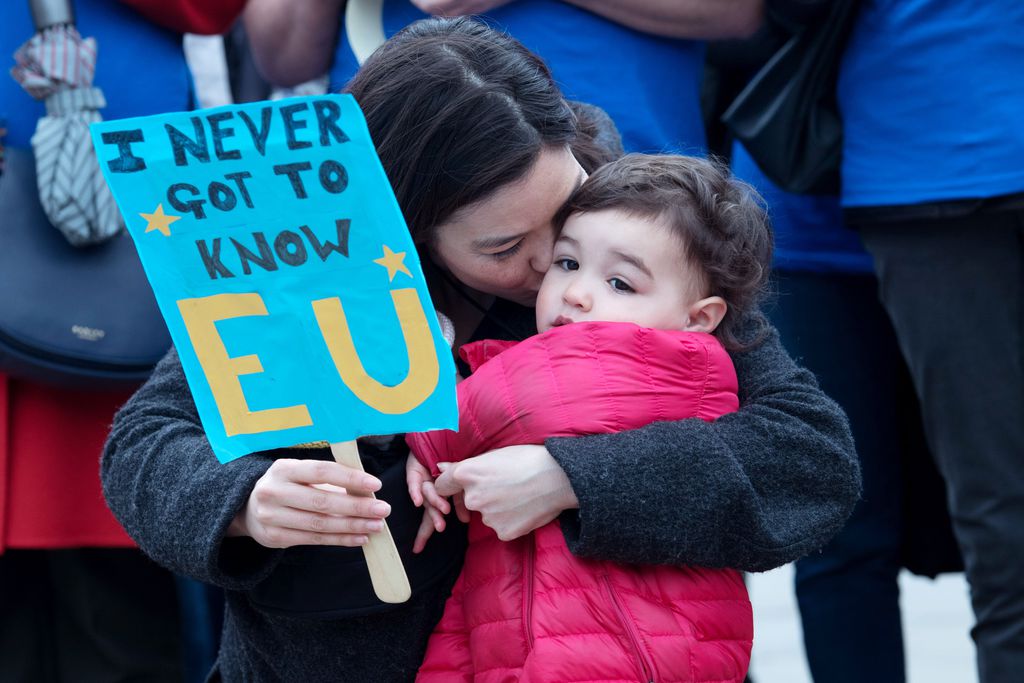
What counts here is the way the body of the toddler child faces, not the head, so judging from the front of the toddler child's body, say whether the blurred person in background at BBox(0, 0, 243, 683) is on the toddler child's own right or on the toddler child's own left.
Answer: on the toddler child's own right

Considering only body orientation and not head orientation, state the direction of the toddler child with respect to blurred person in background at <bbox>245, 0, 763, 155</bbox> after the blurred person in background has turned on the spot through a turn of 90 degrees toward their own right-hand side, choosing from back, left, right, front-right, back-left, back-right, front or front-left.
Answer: left

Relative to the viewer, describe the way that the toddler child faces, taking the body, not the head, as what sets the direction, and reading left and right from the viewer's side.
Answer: facing the viewer and to the left of the viewer

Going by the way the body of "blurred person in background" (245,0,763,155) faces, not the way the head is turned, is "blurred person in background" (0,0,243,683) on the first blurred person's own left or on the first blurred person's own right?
on the first blurred person's own right

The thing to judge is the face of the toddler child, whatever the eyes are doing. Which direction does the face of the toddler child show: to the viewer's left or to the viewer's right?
to the viewer's left

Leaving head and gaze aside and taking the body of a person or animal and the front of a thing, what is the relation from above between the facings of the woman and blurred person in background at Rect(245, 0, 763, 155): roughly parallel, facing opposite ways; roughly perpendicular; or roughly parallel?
roughly parallel

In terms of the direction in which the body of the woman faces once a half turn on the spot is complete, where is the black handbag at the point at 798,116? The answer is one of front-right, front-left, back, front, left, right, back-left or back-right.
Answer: front-right

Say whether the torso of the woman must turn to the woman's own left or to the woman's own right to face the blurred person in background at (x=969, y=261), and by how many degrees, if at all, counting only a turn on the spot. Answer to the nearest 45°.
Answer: approximately 135° to the woman's own left

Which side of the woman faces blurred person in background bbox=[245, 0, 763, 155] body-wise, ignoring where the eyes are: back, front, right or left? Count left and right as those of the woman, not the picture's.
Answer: back

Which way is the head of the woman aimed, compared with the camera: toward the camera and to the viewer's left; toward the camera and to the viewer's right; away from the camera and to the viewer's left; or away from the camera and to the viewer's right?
toward the camera and to the viewer's right

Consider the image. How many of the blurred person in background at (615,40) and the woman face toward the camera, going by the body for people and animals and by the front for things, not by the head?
2

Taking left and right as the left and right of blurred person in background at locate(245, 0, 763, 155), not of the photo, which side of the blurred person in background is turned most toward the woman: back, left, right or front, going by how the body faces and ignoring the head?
front

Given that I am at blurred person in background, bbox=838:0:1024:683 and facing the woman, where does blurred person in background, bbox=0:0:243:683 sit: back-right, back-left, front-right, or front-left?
front-right

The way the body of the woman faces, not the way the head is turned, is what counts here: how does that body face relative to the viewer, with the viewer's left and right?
facing the viewer
